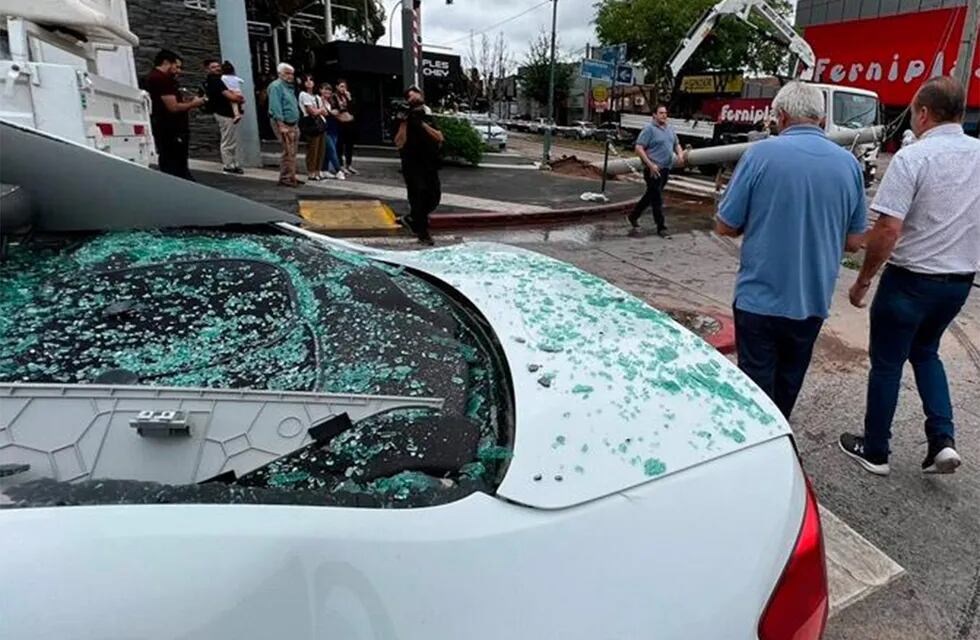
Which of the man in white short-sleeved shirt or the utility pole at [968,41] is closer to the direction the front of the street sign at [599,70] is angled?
the man in white short-sleeved shirt

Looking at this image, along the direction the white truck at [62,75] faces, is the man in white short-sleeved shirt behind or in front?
behind

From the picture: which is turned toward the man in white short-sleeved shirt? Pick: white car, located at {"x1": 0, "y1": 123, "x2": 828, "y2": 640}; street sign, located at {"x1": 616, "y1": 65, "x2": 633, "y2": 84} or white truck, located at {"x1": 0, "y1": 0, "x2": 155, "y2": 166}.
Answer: the street sign

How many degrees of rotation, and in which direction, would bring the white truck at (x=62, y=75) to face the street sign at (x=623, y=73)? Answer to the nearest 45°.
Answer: approximately 90° to its right

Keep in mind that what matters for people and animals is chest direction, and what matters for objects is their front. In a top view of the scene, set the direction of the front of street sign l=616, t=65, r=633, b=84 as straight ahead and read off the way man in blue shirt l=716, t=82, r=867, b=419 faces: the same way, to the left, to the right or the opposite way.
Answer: the opposite way

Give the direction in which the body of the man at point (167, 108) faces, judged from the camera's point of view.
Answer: to the viewer's right

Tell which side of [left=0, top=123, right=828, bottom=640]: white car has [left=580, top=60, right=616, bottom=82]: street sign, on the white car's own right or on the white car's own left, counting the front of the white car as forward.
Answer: on the white car's own right

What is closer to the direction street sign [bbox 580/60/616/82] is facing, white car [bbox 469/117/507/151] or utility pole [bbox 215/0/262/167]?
the utility pole
